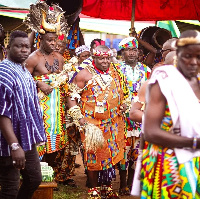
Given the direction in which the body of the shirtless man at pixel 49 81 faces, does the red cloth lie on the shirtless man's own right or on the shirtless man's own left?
on the shirtless man's own left

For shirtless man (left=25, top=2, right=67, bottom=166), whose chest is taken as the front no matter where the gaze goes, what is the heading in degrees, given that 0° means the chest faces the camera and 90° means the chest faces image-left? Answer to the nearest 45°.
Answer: approximately 315°
